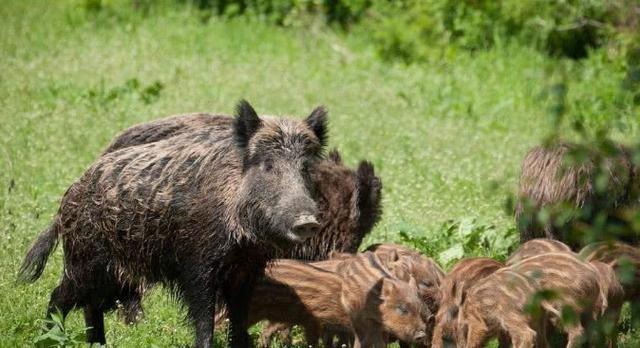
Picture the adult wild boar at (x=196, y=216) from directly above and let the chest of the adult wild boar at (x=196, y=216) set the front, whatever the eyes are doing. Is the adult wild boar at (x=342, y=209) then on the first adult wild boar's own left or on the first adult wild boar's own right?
on the first adult wild boar's own left

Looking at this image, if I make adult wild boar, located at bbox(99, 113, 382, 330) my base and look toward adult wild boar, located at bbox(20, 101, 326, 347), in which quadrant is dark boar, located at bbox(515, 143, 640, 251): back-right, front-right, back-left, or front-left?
back-left

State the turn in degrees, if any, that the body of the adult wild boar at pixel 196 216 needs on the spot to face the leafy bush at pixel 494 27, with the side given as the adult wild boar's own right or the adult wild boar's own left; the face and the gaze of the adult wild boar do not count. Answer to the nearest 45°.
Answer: approximately 90° to the adult wild boar's own left

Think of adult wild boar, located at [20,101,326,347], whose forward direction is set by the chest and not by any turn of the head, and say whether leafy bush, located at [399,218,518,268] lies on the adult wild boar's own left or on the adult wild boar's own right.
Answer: on the adult wild boar's own left

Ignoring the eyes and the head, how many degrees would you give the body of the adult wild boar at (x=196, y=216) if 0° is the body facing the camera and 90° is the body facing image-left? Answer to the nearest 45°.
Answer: approximately 315°
